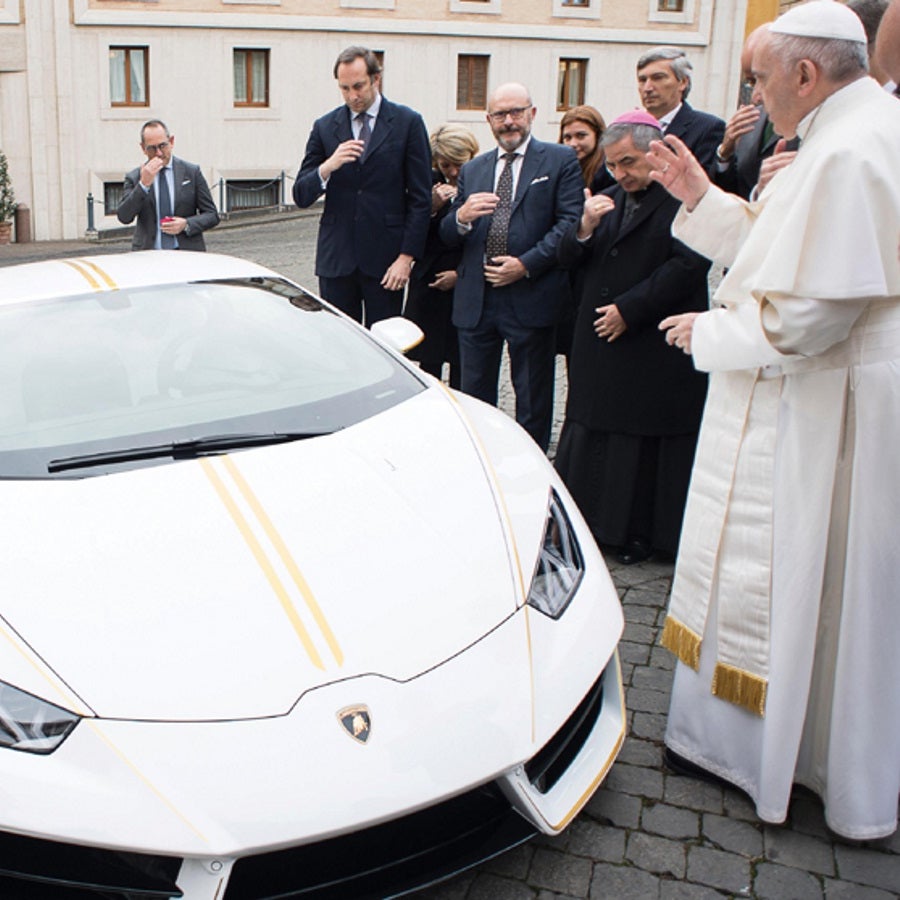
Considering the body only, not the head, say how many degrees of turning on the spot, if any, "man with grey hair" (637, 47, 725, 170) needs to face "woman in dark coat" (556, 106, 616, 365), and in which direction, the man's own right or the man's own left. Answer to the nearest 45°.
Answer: approximately 90° to the man's own right

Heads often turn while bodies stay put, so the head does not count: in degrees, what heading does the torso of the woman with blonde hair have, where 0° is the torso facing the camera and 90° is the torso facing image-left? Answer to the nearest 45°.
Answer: approximately 45°

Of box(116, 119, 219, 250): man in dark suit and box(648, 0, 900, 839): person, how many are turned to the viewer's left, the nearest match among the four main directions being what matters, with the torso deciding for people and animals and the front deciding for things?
1

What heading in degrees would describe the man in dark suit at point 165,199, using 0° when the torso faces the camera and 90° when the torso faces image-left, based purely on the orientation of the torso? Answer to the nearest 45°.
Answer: approximately 0°

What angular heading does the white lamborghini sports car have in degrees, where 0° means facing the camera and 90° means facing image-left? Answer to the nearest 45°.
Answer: approximately 315°

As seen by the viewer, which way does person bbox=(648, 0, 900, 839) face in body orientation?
to the viewer's left

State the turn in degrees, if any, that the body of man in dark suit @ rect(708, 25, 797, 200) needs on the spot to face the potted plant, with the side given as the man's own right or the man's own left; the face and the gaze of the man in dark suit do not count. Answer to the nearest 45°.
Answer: approximately 90° to the man's own right

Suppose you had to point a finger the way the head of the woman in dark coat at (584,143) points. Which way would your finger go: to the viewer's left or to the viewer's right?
to the viewer's left

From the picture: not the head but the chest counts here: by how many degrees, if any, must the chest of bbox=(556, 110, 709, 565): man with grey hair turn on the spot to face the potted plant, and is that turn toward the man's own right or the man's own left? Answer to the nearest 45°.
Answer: approximately 90° to the man's own right
